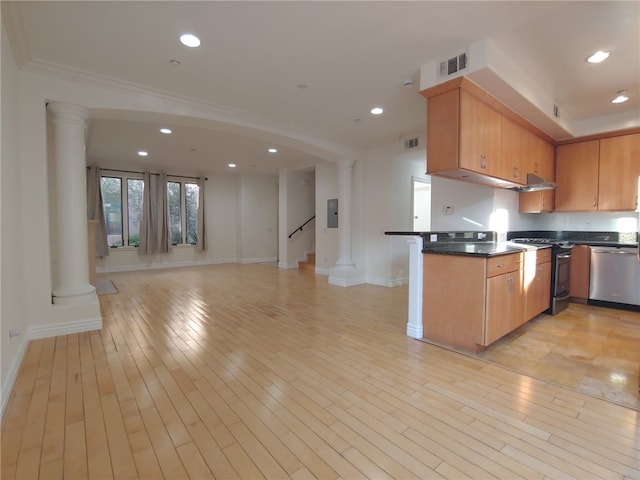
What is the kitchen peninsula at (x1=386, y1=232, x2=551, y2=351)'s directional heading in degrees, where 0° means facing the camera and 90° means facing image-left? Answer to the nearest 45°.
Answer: approximately 315°

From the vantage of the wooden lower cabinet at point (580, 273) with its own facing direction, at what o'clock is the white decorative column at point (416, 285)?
The white decorative column is roughly at 1 o'clock from the wooden lower cabinet.

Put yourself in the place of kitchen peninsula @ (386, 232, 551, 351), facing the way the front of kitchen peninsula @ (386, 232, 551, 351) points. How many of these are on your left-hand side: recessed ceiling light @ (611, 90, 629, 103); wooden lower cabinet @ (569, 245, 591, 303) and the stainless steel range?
3

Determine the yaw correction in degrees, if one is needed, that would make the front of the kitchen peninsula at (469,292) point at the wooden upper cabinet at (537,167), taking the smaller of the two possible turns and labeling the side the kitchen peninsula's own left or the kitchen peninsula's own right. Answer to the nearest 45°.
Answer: approximately 135° to the kitchen peninsula's own left

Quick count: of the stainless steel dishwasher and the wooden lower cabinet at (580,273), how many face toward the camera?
2

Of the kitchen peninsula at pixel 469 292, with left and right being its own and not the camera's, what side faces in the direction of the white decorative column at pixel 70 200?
right

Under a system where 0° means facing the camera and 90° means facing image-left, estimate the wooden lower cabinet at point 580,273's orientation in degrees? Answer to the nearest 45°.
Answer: approximately 0°

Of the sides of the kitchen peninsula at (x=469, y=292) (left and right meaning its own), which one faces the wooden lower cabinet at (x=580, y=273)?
left

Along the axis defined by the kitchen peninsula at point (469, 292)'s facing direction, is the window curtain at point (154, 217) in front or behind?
behind

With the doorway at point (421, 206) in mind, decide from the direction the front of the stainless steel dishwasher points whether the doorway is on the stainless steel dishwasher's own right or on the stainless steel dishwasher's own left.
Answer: on the stainless steel dishwasher's own right
